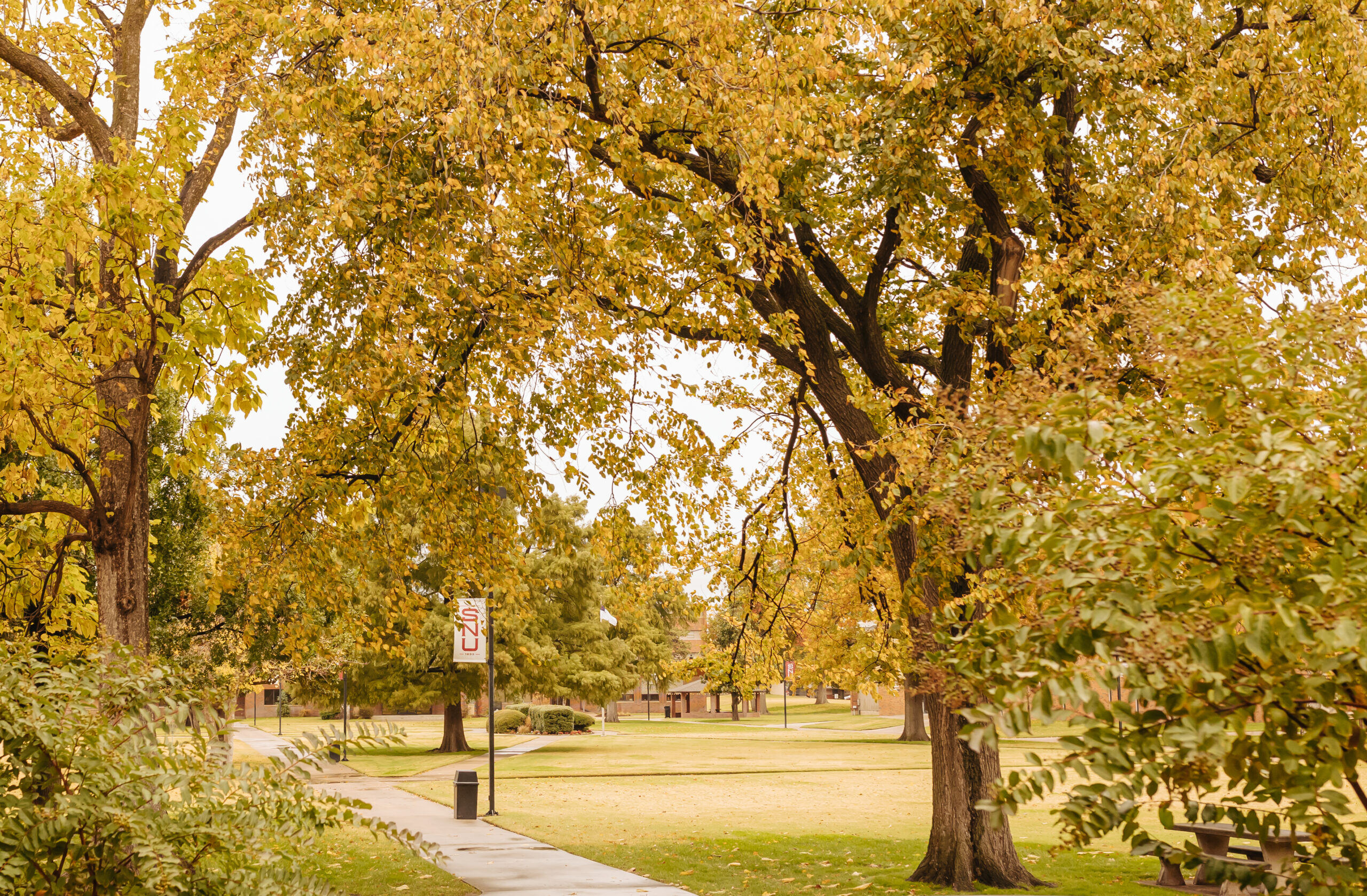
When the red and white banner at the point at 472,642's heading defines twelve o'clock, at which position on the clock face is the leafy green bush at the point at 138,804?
The leafy green bush is roughly at 12 o'clock from the red and white banner.

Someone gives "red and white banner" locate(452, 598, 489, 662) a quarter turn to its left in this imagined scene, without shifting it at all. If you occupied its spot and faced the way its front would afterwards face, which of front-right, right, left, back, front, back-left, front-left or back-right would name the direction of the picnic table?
front-right

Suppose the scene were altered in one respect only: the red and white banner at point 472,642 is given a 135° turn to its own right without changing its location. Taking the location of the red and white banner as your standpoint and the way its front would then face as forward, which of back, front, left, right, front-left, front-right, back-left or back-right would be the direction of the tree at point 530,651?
front-right

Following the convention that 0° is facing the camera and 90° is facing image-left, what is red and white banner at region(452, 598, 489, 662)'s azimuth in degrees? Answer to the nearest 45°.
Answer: approximately 0°
